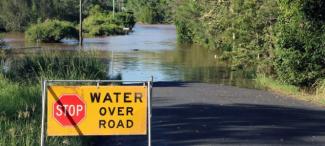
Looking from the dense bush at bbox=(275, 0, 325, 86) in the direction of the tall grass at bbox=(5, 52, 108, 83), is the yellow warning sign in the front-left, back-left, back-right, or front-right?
front-left

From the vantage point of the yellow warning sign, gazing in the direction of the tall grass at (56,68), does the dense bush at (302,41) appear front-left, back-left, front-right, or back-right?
front-right

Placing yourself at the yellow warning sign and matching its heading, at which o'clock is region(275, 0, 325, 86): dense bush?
The dense bush is roughly at 7 o'clock from the yellow warning sign.

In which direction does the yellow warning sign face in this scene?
toward the camera

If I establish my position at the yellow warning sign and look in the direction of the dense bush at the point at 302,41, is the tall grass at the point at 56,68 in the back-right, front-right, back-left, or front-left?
front-left

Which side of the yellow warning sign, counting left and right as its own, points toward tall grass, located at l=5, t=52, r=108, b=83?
back
